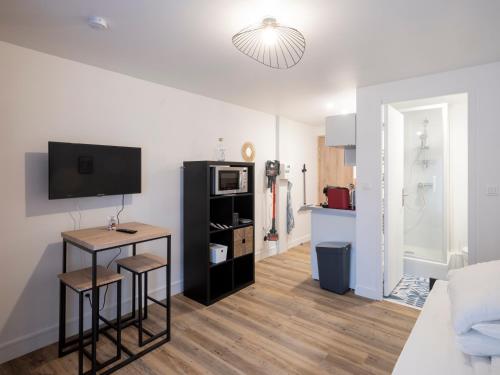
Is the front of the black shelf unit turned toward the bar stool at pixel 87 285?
no

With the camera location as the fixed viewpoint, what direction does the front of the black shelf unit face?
facing the viewer and to the right of the viewer

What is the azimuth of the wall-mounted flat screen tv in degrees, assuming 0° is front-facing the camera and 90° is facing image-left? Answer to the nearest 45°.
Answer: approximately 315°

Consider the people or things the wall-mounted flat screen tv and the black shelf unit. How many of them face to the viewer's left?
0

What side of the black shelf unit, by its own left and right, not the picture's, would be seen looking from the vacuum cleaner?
left

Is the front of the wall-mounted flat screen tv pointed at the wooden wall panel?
no

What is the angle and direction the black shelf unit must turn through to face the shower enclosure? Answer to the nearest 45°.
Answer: approximately 45° to its left

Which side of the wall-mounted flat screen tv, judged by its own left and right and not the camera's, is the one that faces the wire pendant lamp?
front

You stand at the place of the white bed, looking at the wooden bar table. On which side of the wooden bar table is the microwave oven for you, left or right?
right

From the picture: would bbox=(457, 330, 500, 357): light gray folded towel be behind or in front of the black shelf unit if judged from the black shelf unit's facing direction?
in front

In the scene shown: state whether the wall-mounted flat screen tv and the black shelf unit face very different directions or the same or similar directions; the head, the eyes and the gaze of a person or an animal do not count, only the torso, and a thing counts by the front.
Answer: same or similar directions

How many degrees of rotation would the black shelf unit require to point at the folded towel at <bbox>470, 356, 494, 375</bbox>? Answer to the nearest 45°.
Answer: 0° — it already faces it

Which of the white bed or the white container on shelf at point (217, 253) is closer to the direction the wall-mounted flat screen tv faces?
the white bed

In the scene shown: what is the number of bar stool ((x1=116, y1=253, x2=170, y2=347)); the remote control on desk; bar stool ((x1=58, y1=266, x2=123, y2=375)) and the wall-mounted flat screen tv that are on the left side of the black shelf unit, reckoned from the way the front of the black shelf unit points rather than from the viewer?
0

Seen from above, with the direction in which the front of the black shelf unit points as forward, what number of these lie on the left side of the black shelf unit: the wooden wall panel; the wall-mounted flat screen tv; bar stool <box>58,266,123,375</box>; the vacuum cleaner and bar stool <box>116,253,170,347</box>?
2
